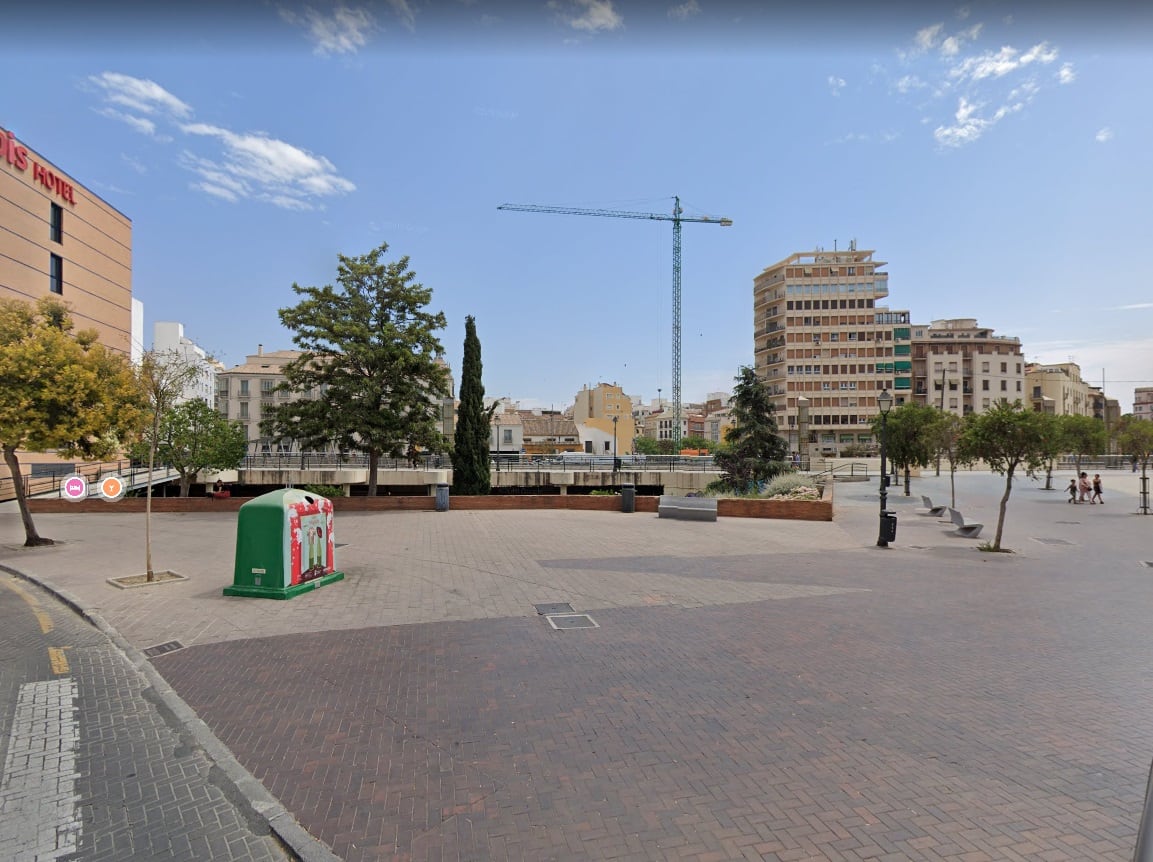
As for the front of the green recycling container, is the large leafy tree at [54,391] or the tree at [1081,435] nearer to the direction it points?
the tree

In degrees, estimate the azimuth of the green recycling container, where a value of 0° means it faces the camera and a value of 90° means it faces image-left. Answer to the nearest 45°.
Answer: approximately 315°

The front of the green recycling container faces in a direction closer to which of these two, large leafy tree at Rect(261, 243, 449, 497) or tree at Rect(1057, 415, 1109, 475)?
the tree

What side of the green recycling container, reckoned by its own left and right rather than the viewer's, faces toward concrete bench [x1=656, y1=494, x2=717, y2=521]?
left

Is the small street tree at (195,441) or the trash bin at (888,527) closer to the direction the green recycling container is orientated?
the trash bin

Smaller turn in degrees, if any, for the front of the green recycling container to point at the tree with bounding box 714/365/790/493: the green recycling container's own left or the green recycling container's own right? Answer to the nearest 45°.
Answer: approximately 90° to the green recycling container's own left

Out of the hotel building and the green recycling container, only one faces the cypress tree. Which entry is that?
the hotel building

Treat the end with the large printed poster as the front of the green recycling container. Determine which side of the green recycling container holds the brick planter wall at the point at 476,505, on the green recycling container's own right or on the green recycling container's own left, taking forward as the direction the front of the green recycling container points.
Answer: on the green recycling container's own left

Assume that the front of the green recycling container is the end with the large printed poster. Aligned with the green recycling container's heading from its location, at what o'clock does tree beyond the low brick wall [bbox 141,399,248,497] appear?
The tree beyond the low brick wall is roughly at 7 o'clock from the green recycling container.

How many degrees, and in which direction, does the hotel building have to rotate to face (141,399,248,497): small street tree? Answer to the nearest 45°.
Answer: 0° — it already faces it

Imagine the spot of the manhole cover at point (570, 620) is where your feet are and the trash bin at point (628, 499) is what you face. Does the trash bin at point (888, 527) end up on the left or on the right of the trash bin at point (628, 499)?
right
